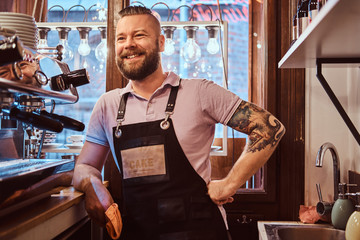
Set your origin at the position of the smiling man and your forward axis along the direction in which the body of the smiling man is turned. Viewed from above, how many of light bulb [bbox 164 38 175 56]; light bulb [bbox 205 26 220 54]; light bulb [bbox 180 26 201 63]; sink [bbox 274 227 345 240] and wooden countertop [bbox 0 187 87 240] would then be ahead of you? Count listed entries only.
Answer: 1

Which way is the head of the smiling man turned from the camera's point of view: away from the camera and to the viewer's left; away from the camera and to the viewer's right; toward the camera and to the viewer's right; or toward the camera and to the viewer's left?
toward the camera and to the viewer's left

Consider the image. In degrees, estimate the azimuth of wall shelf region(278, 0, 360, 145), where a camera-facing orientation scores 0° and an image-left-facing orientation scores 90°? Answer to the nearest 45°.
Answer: approximately 90°

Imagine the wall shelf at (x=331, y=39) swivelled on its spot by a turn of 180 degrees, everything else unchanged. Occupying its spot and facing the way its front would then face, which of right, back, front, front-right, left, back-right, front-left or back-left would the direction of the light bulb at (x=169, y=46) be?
back-left

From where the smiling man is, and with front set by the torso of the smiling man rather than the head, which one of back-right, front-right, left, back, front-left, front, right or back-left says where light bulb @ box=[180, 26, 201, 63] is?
back-right

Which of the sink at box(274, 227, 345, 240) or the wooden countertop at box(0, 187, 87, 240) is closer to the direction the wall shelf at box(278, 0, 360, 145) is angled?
the wooden countertop

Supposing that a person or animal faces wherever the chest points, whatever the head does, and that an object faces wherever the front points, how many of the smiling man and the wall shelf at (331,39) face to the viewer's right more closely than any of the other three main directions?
0
